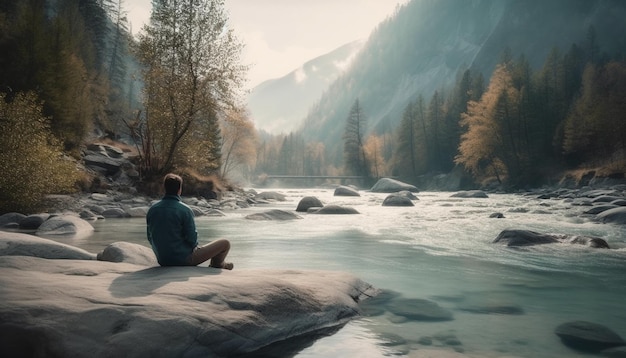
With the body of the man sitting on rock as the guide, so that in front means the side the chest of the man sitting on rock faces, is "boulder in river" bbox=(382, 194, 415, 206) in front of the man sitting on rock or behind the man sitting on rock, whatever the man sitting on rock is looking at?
in front

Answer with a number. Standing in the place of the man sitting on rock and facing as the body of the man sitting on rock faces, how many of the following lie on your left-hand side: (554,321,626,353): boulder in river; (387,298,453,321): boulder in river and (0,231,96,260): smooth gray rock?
1

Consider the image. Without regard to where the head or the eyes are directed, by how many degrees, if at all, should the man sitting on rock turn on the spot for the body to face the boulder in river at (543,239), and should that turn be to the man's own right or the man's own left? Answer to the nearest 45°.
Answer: approximately 45° to the man's own right

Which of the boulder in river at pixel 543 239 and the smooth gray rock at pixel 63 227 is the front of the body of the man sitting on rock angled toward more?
the boulder in river

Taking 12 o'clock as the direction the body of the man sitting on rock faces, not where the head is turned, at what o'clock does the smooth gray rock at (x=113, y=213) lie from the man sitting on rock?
The smooth gray rock is roughly at 10 o'clock from the man sitting on rock.

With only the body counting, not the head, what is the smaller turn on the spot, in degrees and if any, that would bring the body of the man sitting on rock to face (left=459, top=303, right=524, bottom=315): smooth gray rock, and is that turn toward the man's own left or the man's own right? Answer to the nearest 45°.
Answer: approximately 45° to the man's own right

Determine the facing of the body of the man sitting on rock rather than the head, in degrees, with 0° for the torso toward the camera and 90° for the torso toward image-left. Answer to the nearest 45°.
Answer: approximately 225°

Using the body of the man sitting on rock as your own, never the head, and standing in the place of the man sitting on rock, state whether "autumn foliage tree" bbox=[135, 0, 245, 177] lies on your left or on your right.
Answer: on your left

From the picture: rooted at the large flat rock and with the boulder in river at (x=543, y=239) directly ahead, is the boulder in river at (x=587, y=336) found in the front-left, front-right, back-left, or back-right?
front-right

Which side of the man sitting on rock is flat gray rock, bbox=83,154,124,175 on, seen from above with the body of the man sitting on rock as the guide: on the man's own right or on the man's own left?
on the man's own left

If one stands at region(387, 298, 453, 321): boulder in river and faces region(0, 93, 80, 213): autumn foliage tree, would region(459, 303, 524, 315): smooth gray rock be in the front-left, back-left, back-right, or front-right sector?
back-right

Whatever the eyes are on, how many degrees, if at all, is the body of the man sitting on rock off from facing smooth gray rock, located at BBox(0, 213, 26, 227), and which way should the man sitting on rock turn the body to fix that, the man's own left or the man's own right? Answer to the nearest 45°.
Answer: approximately 90° to the man's own left

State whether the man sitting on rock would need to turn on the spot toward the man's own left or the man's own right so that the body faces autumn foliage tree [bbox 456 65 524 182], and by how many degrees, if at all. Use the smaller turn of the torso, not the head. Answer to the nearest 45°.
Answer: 0° — they already face it

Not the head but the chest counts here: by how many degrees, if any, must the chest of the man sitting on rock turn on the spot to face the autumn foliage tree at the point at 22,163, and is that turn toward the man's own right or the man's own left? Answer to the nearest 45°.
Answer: approximately 90° to the man's own left
